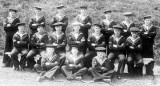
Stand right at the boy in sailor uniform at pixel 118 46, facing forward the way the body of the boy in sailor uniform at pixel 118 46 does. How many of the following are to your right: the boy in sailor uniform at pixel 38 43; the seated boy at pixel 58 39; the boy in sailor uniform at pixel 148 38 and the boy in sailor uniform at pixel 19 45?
3

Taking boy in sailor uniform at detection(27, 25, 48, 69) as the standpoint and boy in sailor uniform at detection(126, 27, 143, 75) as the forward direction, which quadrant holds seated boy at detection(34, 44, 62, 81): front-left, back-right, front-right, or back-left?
front-right

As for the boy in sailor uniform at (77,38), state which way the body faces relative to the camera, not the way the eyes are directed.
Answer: toward the camera

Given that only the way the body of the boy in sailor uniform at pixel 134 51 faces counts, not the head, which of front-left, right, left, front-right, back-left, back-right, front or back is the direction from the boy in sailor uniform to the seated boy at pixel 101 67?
front-right

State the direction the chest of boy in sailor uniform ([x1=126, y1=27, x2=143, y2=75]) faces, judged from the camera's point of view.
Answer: toward the camera

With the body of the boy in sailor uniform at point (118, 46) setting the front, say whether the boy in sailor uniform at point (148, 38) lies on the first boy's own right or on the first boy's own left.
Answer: on the first boy's own left

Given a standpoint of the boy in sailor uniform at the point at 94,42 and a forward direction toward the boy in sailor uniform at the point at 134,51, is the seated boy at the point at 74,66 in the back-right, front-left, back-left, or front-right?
back-right

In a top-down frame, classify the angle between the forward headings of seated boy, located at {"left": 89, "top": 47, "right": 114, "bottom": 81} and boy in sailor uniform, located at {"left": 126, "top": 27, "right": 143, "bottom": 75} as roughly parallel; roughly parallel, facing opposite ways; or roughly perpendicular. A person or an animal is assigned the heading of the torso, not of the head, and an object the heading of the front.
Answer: roughly parallel

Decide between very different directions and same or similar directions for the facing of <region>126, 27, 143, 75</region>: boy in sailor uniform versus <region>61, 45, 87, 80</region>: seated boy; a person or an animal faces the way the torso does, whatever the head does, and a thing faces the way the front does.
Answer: same or similar directions

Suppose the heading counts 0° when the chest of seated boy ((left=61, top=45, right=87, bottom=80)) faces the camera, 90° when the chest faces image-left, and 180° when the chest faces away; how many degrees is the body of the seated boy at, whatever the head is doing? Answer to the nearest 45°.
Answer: approximately 0°

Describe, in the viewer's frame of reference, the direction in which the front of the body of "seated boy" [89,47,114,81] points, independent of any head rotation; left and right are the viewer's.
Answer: facing the viewer

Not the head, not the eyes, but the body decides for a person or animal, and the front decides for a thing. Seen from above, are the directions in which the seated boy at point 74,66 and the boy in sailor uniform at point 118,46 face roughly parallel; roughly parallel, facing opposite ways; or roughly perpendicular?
roughly parallel

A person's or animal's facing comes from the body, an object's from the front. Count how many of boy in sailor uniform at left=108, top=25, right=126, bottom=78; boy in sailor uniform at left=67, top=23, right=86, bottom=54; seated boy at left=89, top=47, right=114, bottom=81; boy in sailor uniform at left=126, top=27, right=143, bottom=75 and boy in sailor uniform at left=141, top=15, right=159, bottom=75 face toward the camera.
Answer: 5

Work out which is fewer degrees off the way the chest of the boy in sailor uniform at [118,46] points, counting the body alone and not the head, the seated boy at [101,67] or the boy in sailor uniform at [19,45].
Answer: the seated boy
